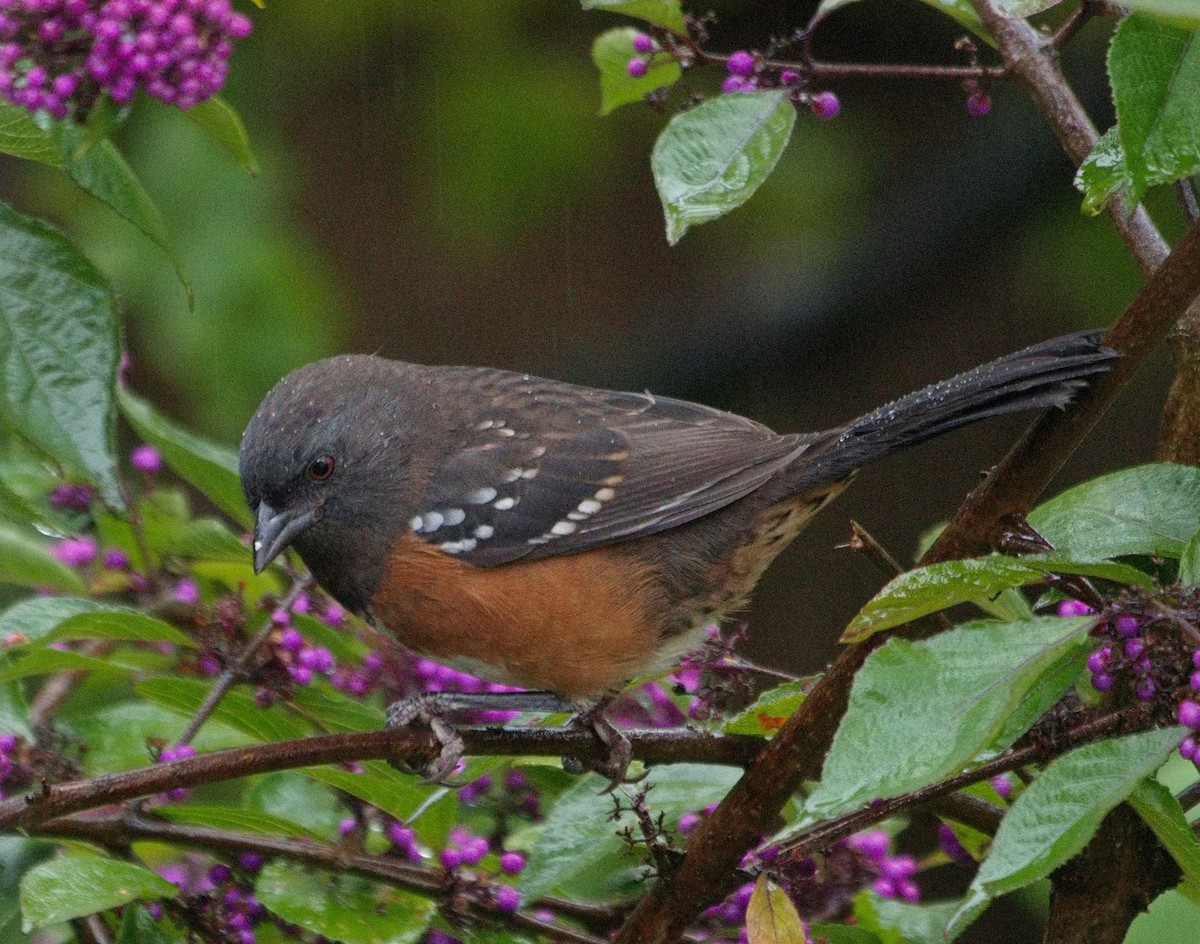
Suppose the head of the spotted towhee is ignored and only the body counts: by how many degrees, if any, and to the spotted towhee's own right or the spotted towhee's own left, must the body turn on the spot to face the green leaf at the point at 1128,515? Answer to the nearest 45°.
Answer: approximately 135° to the spotted towhee's own left

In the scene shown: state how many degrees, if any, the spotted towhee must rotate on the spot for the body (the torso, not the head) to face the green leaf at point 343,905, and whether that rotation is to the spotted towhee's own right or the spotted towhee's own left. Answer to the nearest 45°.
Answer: approximately 90° to the spotted towhee's own left

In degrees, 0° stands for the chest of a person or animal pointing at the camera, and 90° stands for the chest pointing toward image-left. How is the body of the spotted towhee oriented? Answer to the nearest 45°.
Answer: approximately 90°

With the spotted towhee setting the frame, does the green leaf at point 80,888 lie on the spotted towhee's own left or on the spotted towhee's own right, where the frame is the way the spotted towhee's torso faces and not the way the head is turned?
on the spotted towhee's own left

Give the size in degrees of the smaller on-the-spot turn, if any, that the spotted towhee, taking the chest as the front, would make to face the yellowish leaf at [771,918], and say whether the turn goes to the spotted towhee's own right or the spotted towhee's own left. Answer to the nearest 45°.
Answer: approximately 90° to the spotted towhee's own left
